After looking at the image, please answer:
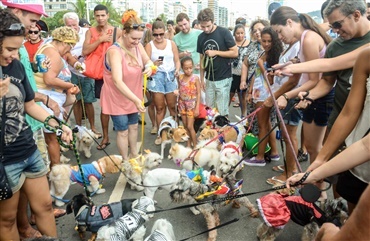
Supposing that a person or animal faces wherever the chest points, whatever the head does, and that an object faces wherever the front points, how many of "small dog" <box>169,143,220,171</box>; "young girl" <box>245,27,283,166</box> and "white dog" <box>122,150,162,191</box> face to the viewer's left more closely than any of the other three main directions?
2

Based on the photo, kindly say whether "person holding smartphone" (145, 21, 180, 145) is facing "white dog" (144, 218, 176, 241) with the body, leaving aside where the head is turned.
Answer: yes

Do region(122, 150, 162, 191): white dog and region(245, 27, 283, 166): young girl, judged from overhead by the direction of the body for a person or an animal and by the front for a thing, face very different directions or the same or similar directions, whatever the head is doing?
very different directions

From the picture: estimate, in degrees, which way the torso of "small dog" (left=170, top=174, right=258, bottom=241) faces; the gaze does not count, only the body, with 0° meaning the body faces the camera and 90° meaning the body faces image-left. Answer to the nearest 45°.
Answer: approximately 90°
